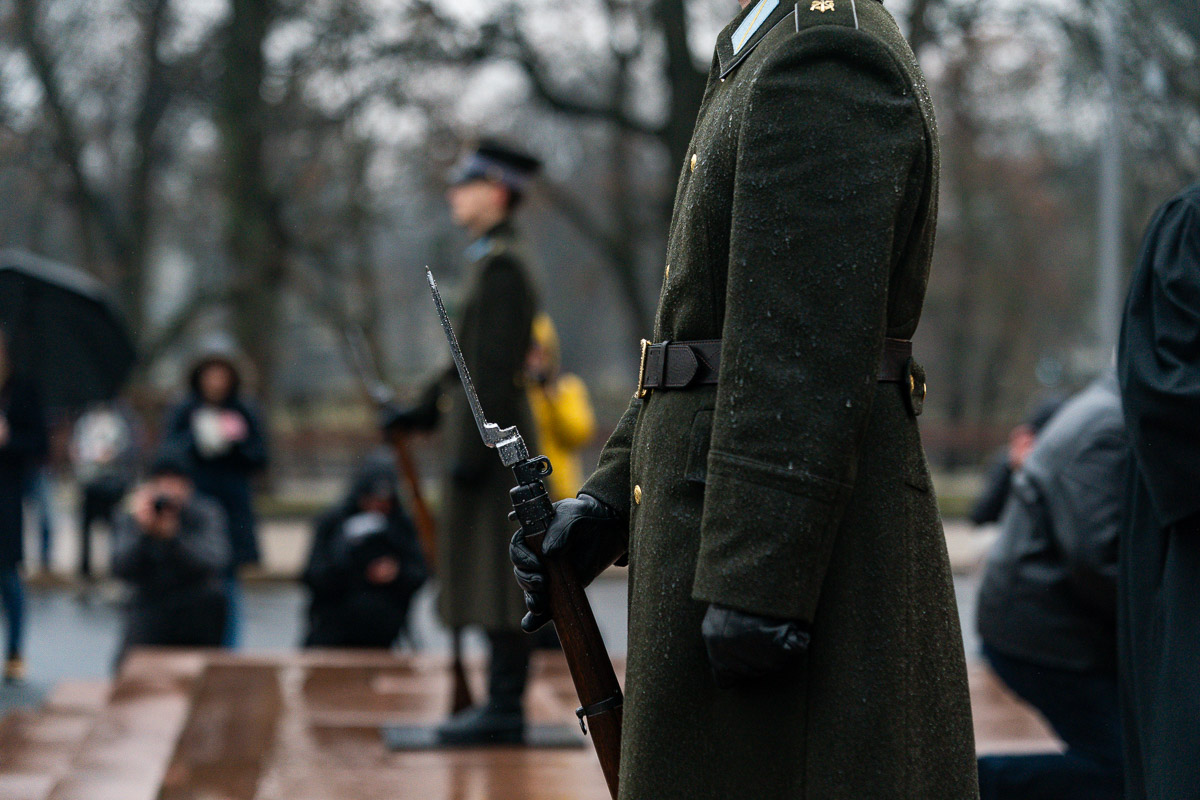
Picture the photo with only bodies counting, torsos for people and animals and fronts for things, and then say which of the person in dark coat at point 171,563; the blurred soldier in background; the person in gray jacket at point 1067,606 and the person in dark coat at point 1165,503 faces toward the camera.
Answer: the person in dark coat at point 171,563

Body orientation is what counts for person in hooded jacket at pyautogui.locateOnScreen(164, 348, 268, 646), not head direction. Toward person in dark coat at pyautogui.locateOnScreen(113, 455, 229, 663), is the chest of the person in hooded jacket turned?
yes

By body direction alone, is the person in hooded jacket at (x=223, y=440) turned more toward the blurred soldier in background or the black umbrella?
the blurred soldier in background

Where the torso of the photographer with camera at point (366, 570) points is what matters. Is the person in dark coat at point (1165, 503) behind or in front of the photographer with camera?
in front

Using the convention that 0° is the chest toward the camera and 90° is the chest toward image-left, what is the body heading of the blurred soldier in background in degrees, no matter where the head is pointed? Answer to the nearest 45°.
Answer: approximately 90°

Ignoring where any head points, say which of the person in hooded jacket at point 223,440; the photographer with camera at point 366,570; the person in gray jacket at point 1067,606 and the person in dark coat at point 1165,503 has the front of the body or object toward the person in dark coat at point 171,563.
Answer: the person in hooded jacket
